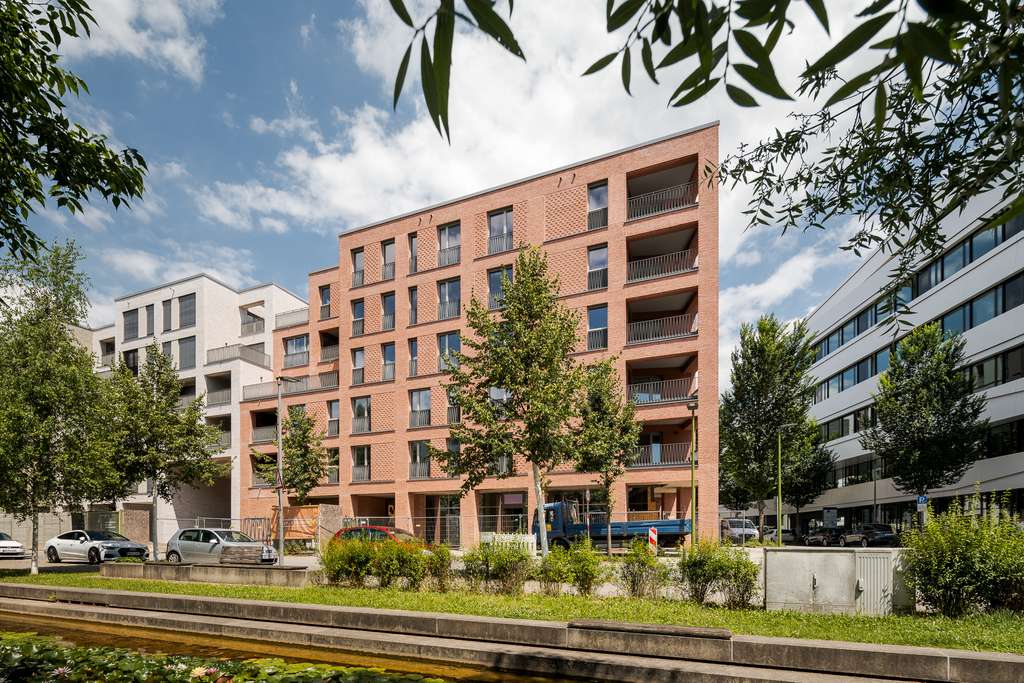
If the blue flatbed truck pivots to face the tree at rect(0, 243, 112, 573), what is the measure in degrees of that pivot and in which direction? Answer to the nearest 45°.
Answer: approximately 45° to its left

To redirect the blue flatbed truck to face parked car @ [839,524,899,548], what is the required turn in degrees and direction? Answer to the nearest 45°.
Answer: approximately 135° to its right

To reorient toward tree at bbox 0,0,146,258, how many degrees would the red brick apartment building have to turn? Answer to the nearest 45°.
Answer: approximately 45° to its left

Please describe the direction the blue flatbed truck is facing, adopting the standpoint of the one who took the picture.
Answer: facing to the left of the viewer

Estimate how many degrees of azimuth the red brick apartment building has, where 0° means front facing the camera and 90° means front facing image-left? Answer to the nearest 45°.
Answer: approximately 45°
